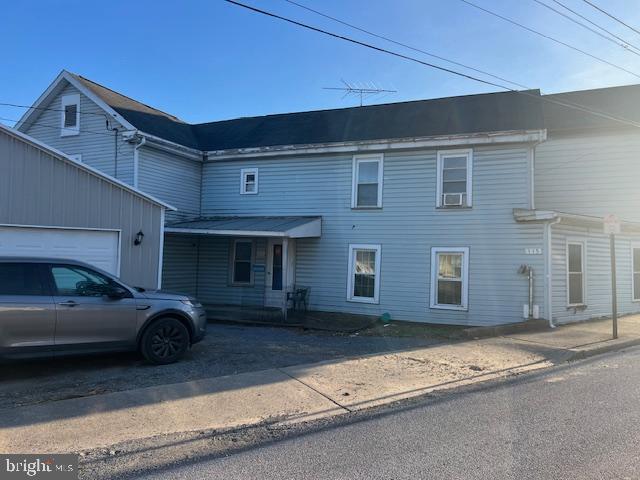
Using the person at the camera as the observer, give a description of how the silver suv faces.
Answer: facing to the right of the viewer

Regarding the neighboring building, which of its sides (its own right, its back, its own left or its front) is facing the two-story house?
left

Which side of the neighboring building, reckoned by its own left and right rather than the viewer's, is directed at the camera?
front

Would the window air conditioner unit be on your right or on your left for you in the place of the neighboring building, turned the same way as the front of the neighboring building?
on your left

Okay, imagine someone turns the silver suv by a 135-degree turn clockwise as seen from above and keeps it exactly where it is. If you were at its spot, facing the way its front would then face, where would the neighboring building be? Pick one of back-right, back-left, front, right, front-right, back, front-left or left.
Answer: back-right

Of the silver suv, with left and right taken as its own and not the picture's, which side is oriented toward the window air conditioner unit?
front
